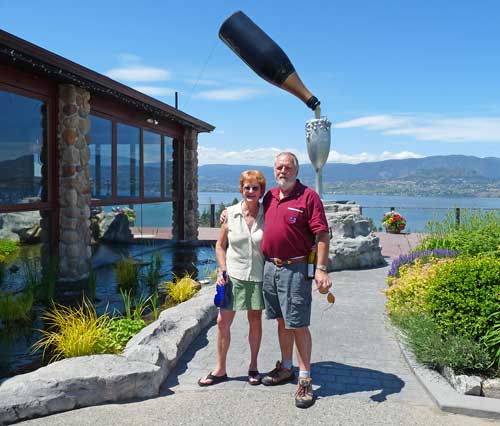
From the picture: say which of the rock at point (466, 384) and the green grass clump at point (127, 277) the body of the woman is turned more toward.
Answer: the rock

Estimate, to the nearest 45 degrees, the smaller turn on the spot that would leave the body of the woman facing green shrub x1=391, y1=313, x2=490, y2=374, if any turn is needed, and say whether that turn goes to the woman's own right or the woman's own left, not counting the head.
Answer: approximately 90° to the woman's own left

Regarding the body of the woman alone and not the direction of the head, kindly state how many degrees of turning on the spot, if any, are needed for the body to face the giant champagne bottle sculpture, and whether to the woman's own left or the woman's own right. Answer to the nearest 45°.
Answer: approximately 180°

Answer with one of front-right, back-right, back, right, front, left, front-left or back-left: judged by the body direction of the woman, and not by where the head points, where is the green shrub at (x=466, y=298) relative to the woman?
left

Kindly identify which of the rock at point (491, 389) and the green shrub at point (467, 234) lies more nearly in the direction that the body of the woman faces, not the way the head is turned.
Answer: the rock

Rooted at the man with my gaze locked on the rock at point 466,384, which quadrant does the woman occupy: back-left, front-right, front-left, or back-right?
back-left

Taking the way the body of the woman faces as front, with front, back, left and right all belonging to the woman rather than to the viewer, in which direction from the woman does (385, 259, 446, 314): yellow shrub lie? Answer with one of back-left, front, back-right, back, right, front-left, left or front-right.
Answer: back-left

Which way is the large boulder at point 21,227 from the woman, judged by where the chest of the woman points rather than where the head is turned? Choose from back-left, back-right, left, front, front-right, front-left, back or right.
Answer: back-right

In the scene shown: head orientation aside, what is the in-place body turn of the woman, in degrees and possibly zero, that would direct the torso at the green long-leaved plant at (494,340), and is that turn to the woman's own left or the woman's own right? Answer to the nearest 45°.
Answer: approximately 90° to the woman's own left

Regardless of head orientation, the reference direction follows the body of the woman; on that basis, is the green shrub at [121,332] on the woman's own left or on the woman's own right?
on the woman's own right

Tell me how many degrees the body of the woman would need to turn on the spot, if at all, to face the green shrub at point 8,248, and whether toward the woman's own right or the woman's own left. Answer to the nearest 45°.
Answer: approximately 135° to the woman's own right

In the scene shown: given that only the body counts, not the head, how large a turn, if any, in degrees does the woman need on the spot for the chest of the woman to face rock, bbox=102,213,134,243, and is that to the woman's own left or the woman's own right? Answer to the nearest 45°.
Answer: approximately 180°

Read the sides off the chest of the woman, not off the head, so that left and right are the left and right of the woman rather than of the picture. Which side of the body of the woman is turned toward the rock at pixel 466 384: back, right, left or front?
left

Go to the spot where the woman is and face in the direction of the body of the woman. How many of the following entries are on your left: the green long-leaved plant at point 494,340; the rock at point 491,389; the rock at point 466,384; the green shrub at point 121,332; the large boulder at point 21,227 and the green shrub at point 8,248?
3

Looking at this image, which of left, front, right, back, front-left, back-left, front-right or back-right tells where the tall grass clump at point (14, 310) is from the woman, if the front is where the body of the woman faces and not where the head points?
back-right

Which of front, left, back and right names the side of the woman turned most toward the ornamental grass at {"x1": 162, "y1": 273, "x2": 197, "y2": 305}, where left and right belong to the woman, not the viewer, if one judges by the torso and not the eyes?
back
